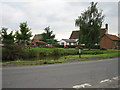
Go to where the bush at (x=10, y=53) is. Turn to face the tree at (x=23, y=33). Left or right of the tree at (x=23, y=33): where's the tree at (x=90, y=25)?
right

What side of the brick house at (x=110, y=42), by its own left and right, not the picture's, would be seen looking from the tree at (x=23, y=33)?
right

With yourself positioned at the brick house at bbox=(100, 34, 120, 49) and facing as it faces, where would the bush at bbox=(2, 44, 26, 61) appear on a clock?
The bush is roughly at 2 o'clock from the brick house.

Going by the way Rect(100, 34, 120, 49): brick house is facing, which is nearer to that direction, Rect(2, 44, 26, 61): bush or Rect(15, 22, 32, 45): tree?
the bush

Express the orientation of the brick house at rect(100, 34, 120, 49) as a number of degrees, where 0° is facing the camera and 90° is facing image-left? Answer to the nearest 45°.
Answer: approximately 315°
